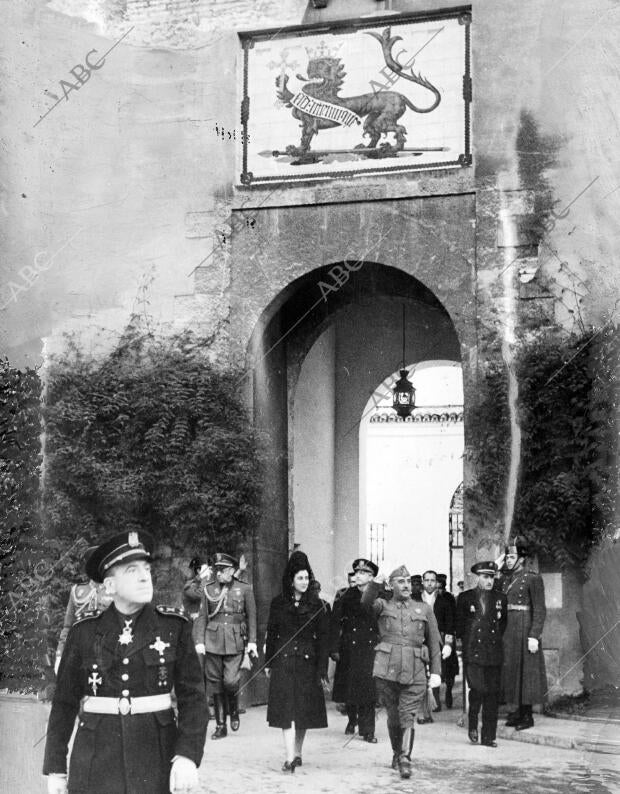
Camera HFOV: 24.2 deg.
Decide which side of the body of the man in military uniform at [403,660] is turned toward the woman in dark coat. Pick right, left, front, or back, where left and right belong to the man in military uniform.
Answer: right

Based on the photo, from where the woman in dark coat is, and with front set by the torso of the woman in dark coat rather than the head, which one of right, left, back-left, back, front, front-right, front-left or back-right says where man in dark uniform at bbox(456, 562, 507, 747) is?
back-left

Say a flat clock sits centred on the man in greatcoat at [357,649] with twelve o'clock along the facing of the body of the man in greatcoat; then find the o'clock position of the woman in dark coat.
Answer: The woman in dark coat is roughly at 2 o'clock from the man in greatcoat.

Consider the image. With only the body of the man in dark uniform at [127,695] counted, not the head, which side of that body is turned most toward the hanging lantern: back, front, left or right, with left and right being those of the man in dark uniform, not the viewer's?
back

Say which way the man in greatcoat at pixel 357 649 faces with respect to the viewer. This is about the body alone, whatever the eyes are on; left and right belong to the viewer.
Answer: facing the viewer and to the right of the viewer

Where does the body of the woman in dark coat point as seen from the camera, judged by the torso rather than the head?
toward the camera

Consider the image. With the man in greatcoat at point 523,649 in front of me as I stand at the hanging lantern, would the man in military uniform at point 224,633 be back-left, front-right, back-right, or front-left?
front-right

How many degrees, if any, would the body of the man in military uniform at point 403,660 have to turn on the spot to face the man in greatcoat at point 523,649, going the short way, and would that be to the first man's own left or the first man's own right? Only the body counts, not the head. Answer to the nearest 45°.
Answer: approximately 135° to the first man's own left

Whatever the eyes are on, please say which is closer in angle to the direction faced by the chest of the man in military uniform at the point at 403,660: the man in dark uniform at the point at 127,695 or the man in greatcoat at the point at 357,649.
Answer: the man in dark uniform

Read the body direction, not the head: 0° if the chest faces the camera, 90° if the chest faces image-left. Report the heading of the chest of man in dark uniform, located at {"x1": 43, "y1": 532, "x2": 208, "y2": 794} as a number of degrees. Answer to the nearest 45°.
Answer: approximately 0°

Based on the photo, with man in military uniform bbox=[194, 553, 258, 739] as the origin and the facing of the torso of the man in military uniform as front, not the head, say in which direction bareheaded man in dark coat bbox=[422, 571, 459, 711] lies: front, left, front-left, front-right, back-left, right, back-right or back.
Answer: back-left

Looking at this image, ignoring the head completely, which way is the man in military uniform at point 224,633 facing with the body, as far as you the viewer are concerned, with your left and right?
facing the viewer

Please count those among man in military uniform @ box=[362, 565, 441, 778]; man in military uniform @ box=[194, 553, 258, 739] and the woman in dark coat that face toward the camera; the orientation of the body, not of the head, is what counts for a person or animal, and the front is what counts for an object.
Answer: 3

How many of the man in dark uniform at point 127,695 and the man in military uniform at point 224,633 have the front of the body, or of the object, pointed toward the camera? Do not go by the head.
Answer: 2

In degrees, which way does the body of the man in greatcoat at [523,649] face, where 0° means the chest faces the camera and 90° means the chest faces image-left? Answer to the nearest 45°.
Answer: approximately 45°

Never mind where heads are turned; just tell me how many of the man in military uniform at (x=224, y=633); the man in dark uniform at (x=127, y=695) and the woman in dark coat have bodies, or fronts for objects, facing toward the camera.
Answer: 3

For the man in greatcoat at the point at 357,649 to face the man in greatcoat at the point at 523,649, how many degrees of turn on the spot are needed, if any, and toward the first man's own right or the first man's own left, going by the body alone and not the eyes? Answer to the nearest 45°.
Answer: approximately 90° to the first man's own left

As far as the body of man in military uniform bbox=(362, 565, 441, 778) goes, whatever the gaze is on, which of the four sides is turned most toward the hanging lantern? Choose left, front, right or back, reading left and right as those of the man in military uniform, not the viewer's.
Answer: back
